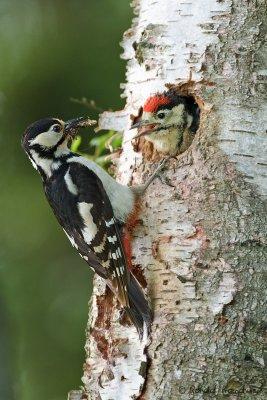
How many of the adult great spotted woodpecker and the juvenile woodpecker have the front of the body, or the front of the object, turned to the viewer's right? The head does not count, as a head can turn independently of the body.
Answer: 1

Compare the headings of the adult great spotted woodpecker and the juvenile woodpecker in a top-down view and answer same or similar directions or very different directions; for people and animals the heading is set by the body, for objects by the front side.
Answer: very different directions

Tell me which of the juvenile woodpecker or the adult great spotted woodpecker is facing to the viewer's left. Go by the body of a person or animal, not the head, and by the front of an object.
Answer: the juvenile woodpecker

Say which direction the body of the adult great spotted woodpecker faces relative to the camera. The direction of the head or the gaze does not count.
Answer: to the viewer's right

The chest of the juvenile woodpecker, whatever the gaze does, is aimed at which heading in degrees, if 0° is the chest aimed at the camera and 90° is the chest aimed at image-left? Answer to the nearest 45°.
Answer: approximately 90°
